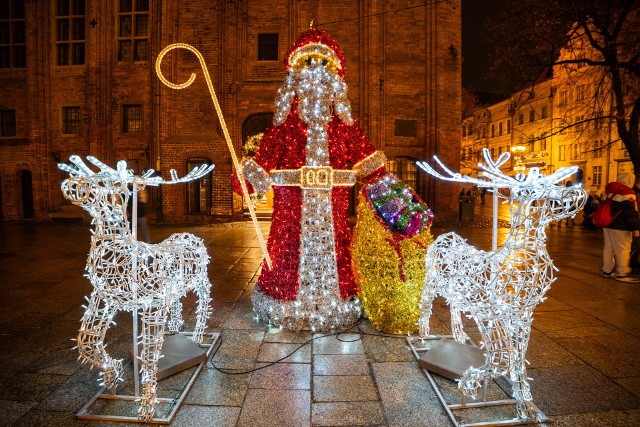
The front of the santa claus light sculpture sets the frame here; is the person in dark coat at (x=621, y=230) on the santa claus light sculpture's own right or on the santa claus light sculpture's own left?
on the santa claus light sculpture's own left

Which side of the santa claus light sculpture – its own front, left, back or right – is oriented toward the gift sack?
left

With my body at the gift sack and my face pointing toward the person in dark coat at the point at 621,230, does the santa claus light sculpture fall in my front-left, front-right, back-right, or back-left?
back-left

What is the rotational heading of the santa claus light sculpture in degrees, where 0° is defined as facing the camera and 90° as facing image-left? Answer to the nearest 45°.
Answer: approximately 0°

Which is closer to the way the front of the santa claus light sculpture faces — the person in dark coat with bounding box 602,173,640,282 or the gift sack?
the gift sack

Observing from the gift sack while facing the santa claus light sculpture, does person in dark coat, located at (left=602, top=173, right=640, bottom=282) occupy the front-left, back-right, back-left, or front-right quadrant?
back-right
